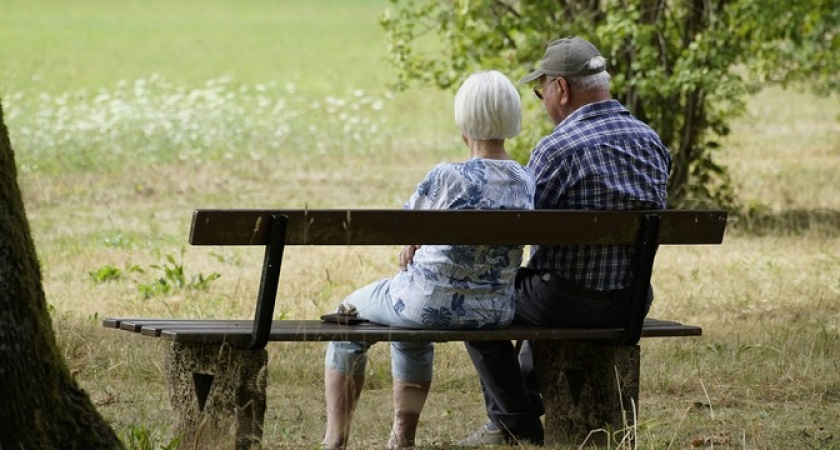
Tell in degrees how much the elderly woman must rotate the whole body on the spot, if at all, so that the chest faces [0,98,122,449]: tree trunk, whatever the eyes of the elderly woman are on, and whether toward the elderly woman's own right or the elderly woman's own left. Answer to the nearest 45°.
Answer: approximately 90° to the elderly woman's own left

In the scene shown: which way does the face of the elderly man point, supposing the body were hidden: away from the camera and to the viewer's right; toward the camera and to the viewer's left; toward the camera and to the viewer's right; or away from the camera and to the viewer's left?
away from the camera and to the viewer's left

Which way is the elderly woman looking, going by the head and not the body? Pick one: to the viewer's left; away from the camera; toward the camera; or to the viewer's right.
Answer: away from the camera

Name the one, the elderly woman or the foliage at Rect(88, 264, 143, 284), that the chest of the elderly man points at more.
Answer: the foliage

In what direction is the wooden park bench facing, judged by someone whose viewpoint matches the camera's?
facing away from the viewer and to the left of the viewer

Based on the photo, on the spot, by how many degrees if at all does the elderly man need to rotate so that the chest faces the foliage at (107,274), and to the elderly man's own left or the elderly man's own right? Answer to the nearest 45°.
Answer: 0° — they already face it

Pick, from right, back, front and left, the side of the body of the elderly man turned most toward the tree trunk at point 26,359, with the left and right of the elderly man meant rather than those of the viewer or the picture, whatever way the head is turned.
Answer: left

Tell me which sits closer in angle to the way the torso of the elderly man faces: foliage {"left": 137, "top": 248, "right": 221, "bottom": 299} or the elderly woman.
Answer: the foliage
